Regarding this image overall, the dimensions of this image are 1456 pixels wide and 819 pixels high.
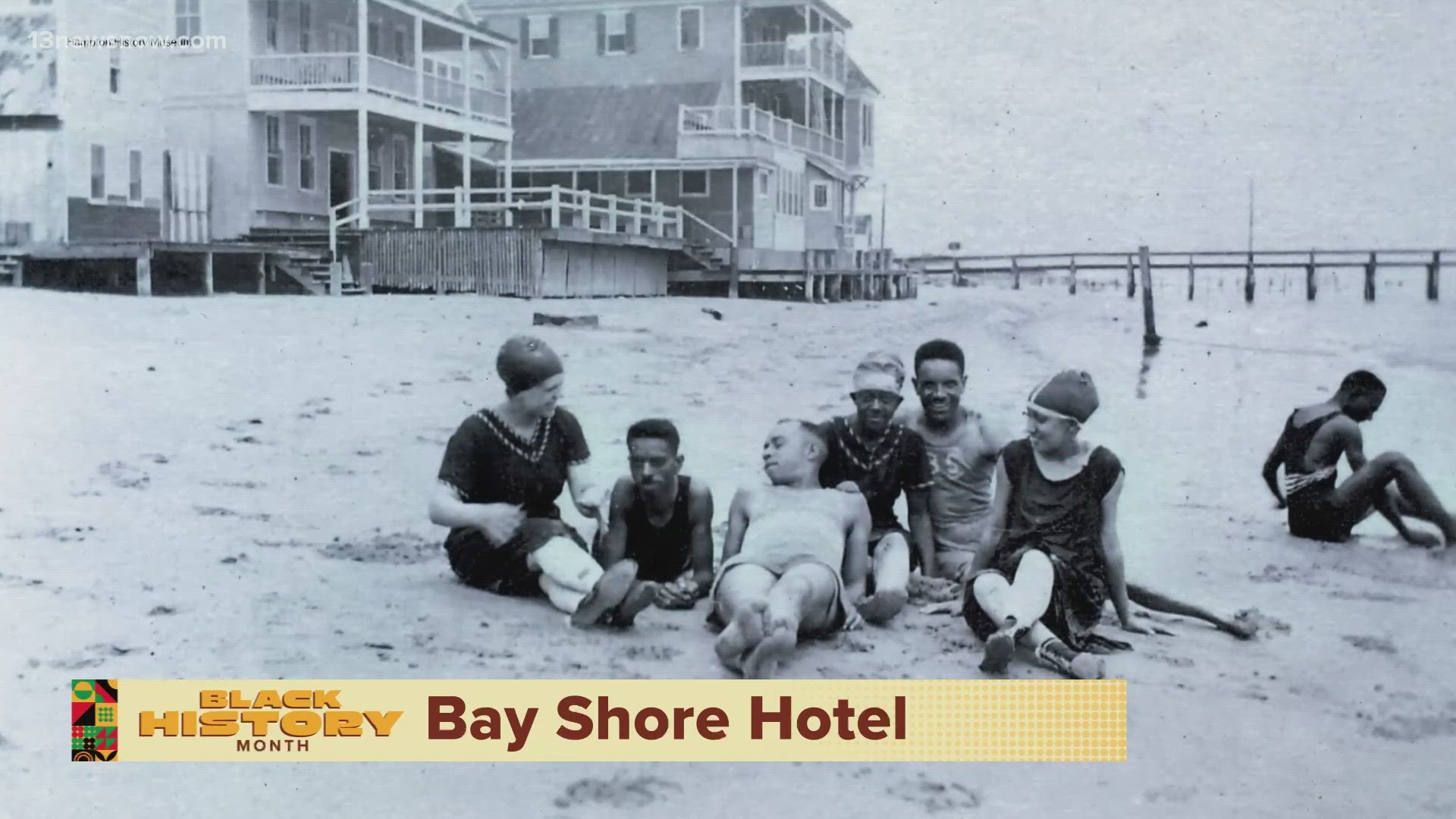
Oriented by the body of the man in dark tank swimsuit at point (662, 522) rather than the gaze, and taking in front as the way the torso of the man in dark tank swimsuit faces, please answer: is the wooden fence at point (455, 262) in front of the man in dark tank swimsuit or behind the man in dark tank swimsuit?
behind

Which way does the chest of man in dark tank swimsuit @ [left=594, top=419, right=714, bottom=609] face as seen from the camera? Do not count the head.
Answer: toward the camera

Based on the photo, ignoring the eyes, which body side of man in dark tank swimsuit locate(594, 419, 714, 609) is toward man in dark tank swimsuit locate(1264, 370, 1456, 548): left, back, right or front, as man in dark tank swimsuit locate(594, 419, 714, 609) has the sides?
left
